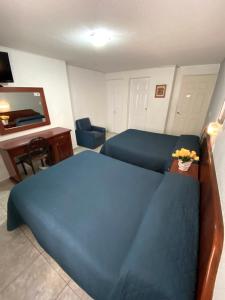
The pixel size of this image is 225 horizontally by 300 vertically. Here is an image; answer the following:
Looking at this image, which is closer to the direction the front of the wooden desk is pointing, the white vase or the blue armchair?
the white vase

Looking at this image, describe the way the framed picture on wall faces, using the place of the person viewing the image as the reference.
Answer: facing the viewer

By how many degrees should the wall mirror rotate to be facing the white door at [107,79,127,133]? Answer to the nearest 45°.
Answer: approximately 45° to its left

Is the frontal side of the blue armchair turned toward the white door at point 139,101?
no

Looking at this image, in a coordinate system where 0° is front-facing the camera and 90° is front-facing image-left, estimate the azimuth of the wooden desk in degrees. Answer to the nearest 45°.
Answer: approximately 315°

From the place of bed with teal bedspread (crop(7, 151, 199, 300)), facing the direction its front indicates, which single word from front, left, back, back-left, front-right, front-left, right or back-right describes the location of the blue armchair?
front-right

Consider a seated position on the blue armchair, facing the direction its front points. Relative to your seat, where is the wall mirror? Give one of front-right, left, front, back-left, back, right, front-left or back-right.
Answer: right

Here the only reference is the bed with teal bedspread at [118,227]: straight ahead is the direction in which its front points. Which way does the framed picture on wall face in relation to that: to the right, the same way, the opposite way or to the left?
to the left

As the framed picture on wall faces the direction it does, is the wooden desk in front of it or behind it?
in front

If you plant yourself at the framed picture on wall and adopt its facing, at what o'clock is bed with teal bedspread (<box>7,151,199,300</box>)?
The bed with teal bedspread is roughly at 12 o'clock from the framed picture on wall.

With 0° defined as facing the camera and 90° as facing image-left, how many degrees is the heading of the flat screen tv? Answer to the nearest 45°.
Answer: approximately 315°

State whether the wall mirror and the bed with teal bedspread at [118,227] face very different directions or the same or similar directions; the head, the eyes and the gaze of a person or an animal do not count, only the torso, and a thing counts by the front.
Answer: very different directions

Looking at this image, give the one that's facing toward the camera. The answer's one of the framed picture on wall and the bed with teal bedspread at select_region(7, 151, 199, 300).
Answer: the framed picture on wall

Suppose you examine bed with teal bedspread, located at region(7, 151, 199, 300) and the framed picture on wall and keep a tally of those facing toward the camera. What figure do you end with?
1

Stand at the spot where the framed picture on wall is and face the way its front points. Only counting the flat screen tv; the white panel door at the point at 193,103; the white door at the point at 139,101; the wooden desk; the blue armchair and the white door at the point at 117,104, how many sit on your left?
1

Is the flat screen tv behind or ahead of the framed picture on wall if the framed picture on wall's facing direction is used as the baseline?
ahead

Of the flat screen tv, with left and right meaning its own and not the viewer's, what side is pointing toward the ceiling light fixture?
front

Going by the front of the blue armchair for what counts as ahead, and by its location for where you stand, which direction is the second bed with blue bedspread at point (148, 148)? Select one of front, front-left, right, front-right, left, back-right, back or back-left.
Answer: front

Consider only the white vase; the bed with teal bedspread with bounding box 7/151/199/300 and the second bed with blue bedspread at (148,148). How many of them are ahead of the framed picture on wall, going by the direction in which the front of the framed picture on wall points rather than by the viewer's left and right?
3

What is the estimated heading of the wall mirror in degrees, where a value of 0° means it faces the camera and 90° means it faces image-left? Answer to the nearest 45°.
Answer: approximately 315°

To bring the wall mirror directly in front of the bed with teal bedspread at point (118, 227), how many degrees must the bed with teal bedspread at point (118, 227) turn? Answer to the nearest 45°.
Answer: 0° — it already faces it

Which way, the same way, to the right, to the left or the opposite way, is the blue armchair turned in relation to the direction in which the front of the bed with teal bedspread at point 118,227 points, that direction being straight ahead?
the opposite way
